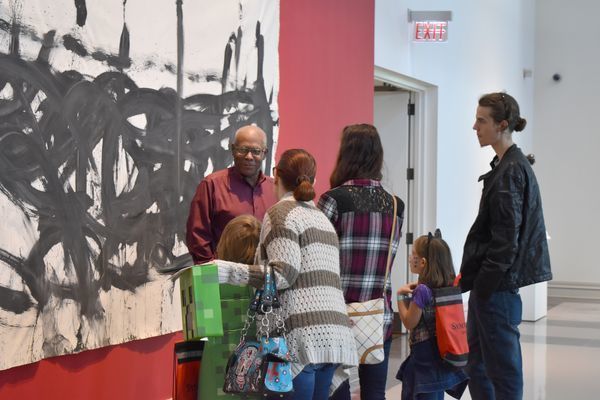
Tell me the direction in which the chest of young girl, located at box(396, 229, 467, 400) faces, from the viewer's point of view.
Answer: to the viewer's left

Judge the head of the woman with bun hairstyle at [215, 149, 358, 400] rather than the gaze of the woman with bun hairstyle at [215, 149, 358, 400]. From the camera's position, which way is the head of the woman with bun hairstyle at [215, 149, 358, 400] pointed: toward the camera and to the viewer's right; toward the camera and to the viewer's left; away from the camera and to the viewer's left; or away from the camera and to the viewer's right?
away from the camera and to the viewer's left

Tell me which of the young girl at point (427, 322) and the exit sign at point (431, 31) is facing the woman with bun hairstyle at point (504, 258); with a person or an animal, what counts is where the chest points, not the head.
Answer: the exit sign

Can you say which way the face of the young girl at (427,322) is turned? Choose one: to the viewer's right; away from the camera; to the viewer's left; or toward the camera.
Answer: to the viewer's left

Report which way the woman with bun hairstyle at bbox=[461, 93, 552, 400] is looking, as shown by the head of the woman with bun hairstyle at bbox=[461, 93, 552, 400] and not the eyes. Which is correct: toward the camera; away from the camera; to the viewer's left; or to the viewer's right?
to the viewer's left

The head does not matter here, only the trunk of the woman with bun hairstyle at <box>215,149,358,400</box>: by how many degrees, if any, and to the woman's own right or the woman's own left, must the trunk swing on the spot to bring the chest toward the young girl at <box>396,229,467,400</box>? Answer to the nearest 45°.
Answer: approximately 90° to the woman's own right

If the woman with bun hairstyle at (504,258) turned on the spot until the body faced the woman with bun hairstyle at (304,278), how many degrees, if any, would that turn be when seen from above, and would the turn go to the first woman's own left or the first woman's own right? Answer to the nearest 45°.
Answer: approximately 45° to the first woman's own left

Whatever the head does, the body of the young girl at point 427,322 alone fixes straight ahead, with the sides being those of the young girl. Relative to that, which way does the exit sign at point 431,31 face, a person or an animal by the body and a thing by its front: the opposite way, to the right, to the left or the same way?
to the left

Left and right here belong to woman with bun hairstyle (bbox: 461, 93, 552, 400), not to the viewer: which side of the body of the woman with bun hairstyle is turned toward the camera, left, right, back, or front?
left

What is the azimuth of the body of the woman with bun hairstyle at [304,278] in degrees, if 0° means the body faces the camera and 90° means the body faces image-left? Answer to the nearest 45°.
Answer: approximately 135°

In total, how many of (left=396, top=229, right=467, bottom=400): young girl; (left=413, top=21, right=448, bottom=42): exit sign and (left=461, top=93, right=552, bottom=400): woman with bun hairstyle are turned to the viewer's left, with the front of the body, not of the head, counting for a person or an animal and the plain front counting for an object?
2
